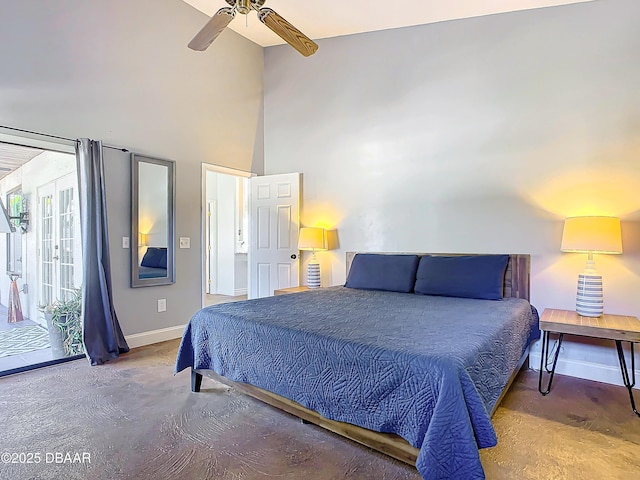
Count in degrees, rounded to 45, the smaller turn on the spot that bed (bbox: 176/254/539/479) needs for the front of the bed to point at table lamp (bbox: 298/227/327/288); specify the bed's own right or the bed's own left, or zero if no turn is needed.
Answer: approximately 135° to the bed's own right

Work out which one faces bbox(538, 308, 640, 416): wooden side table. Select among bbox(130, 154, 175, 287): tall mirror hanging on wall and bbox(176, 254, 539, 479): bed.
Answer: the tall mirror hanging on wall

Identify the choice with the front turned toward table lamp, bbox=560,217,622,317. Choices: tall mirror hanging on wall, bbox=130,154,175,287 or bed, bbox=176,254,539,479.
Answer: the tall mirror hanging on wall

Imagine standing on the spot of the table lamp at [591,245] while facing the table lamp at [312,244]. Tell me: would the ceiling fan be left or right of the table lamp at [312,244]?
left

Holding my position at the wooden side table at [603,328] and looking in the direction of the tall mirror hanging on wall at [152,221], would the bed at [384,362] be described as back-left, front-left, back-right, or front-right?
front-left

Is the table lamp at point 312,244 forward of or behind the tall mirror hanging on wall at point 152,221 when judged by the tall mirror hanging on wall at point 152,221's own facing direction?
forward

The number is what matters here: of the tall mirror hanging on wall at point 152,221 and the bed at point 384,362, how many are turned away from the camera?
0

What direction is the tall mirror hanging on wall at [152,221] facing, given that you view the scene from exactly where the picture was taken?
facing the viewer and to the right of the viewer

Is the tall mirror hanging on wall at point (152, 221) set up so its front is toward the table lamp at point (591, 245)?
yes

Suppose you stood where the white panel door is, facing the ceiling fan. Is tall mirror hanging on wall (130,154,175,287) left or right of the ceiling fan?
right

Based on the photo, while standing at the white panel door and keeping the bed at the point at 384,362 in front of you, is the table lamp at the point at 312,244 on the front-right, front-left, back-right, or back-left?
front-left

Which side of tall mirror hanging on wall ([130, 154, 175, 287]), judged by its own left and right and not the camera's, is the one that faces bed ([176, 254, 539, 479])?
front

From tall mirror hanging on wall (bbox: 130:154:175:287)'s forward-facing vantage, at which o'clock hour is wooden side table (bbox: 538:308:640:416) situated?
The wooden side table is roughly at 12 o'clock from the tall mirror hanging on wall.

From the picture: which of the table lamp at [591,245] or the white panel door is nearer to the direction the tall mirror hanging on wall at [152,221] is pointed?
the table lamp

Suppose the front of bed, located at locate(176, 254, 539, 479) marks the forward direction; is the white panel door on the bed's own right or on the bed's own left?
on the bed's own right

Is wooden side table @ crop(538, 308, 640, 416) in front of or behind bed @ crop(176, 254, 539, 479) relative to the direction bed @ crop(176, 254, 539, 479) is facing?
behind

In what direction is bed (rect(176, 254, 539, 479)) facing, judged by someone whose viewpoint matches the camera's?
facing the viewer and to the left of the viewer
